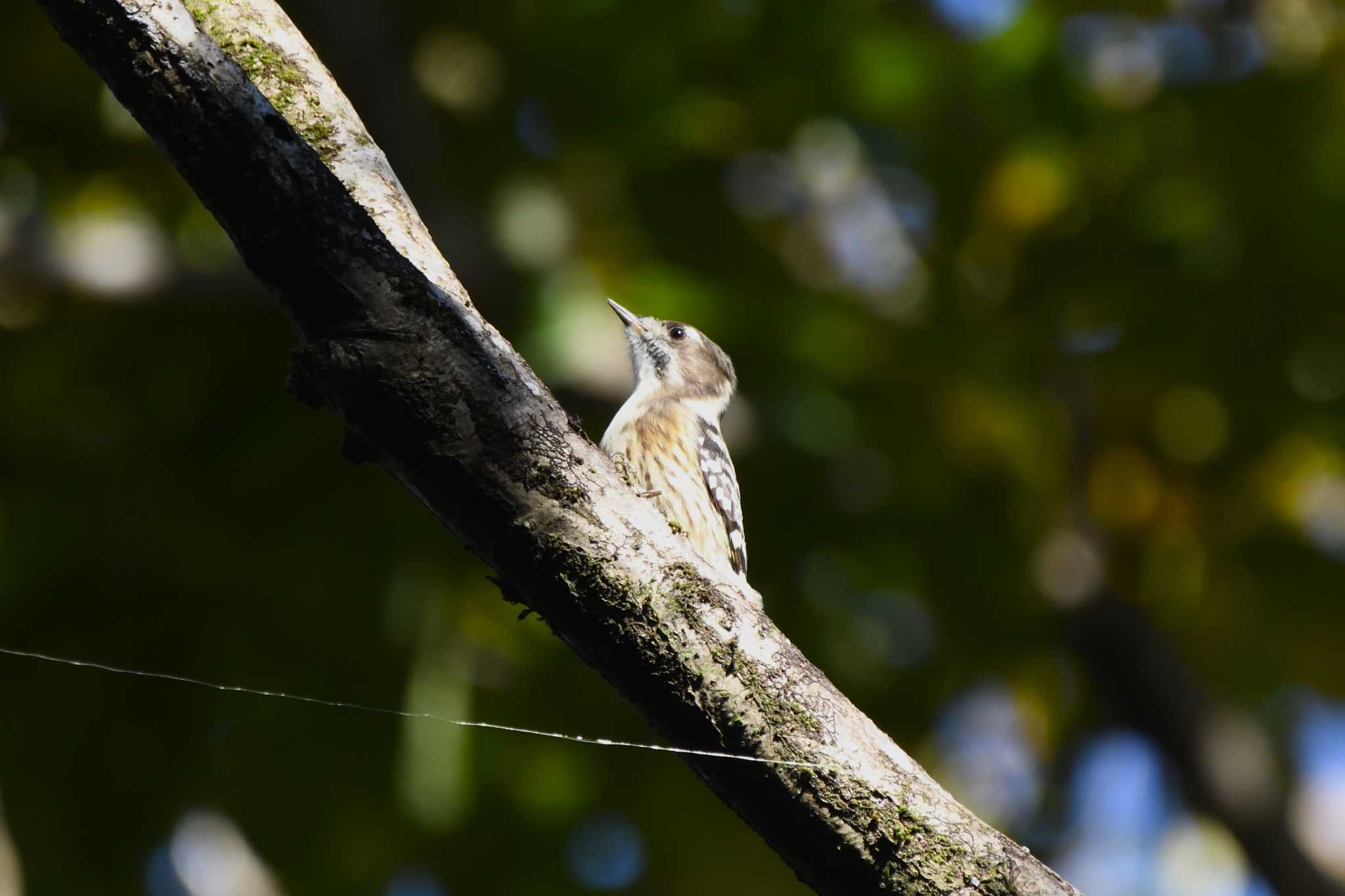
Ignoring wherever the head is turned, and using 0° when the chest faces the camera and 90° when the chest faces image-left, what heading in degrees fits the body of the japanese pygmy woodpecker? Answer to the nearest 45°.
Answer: approximately 90°
